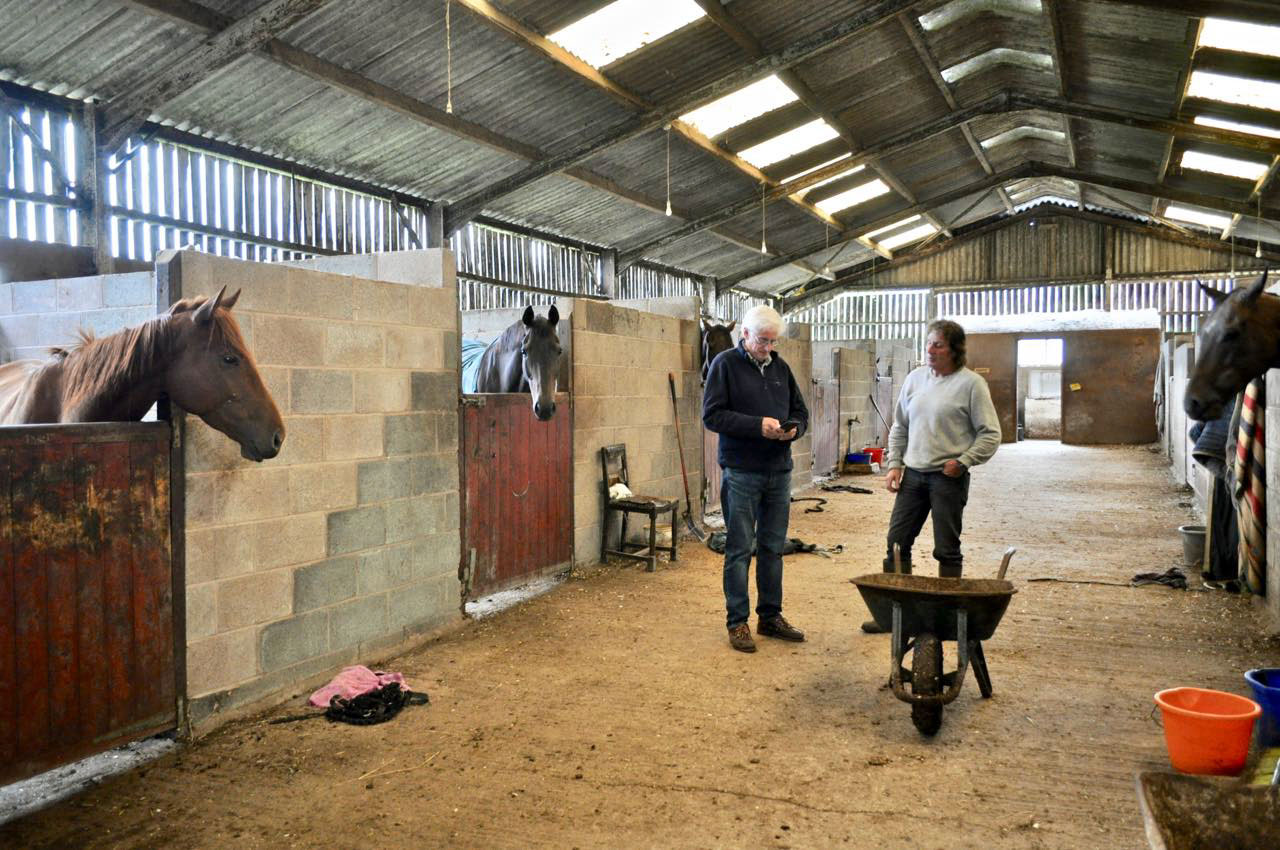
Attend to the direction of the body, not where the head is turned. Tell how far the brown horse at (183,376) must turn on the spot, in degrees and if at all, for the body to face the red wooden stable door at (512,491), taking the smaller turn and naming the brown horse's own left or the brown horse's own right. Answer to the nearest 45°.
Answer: approximately 45° to the brown horse's own left

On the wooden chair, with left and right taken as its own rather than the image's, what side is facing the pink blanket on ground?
right

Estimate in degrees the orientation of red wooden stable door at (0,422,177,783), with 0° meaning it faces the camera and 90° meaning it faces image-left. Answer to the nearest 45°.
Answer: approximately 315°

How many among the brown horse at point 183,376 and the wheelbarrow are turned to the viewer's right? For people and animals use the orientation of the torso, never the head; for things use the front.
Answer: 1

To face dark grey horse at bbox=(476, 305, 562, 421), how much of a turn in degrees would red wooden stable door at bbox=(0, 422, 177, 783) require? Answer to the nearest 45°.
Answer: approximately 90° to its left

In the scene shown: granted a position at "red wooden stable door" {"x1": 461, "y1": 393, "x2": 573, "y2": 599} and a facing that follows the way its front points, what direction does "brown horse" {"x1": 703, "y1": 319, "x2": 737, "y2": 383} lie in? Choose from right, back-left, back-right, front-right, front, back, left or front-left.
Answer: left

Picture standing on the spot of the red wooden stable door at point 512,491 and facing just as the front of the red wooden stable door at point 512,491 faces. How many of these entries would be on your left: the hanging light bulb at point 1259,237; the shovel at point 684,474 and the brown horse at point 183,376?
2

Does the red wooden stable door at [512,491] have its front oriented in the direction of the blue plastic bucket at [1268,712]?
yes

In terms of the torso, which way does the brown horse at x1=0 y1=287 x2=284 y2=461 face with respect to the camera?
to the viewer's right

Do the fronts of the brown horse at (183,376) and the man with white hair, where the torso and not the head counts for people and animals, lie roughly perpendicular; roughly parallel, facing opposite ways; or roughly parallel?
roughly perpendicular

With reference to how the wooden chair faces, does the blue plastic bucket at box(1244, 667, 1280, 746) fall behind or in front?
in front

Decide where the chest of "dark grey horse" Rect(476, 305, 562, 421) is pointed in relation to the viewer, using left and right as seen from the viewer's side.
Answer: facing the viewer and to the right of the viewer

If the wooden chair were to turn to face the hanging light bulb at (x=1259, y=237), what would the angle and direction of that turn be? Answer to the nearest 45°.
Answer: approximately 90° to its left

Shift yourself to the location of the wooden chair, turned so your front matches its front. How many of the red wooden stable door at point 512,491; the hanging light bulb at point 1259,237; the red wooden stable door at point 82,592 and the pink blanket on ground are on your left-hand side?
1

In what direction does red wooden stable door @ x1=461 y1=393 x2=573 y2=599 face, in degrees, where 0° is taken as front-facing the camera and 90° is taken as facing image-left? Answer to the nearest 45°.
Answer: approximately 315°
